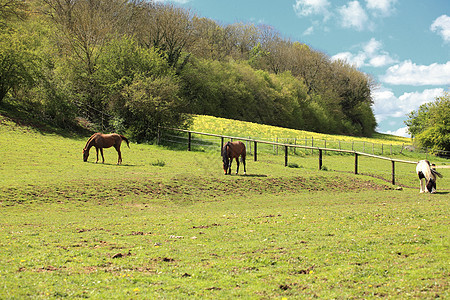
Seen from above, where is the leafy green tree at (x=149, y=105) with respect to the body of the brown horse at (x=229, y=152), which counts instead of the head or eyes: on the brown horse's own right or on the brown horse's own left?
on the brown horse's own right

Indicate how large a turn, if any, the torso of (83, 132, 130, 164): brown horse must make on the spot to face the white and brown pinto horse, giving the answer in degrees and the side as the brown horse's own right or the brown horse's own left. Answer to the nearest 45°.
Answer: approximately 135° to the brown horse's own left

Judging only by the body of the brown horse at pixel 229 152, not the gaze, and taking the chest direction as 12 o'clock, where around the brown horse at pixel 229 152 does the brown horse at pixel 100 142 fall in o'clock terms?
the brown horse at pixel 100 142 is roughly at 2 o'clock from the brown horse at pixel 229 152.

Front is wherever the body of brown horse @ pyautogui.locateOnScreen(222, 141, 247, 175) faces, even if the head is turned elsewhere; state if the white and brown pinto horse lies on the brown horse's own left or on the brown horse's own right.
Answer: on the brown horse's own left

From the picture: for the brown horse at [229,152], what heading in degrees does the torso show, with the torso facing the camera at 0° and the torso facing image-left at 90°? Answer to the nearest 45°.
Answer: approximately 45°

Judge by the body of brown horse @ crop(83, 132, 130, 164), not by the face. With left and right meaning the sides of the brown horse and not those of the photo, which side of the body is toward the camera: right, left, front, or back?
left

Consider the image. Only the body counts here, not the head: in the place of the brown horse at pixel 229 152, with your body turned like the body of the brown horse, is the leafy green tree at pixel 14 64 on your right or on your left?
on your right

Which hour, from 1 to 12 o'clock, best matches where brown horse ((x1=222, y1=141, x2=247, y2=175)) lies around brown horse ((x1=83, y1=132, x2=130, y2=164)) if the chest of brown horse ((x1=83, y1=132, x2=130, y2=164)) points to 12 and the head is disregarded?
brown horse ((x1=222, y1=141, x2=247, y2=175)) is roughly at 7 o'clock from brown horse ((x1=83, y1=132, x2=130, y2=164)).

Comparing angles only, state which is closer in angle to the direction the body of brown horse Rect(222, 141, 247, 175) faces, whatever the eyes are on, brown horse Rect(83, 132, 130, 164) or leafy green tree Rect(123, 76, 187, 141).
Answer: the brown horse

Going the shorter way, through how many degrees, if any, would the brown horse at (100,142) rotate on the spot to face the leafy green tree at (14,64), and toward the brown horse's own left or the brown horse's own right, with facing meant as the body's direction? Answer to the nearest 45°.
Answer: approximately 45° to the brown horse's own right
